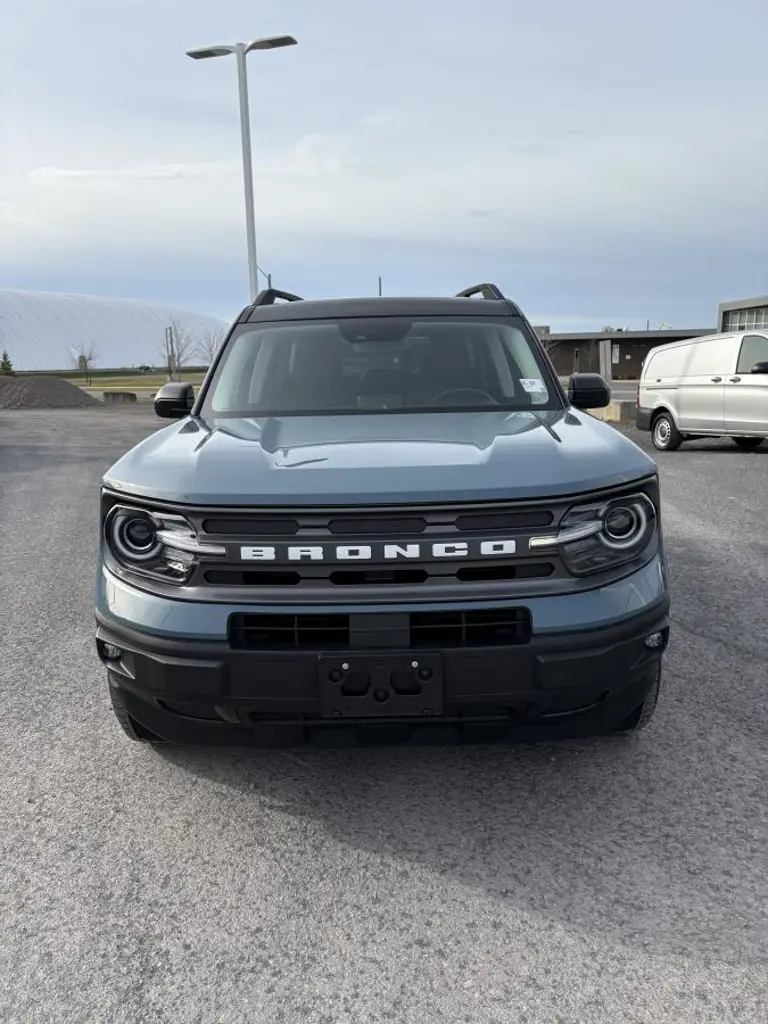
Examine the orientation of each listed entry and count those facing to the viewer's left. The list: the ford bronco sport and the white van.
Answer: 0

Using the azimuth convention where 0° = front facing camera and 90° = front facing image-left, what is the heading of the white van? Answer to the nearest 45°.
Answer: approximately 315°

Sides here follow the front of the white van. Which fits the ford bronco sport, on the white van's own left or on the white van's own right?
on the white van's own right

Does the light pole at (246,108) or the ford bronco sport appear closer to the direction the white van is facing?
the ford bronco sport

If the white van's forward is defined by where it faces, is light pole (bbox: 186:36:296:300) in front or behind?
behind

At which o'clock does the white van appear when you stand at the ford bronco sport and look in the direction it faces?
The white van is roughly at 7 o'clock from the ford bronco sport.

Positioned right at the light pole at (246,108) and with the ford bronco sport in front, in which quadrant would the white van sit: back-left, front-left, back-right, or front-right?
front-left

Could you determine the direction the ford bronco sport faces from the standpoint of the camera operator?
facing the viewer

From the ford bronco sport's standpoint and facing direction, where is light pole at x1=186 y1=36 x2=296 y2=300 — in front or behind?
behind

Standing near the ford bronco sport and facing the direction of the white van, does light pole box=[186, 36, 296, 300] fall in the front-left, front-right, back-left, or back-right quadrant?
front-left
